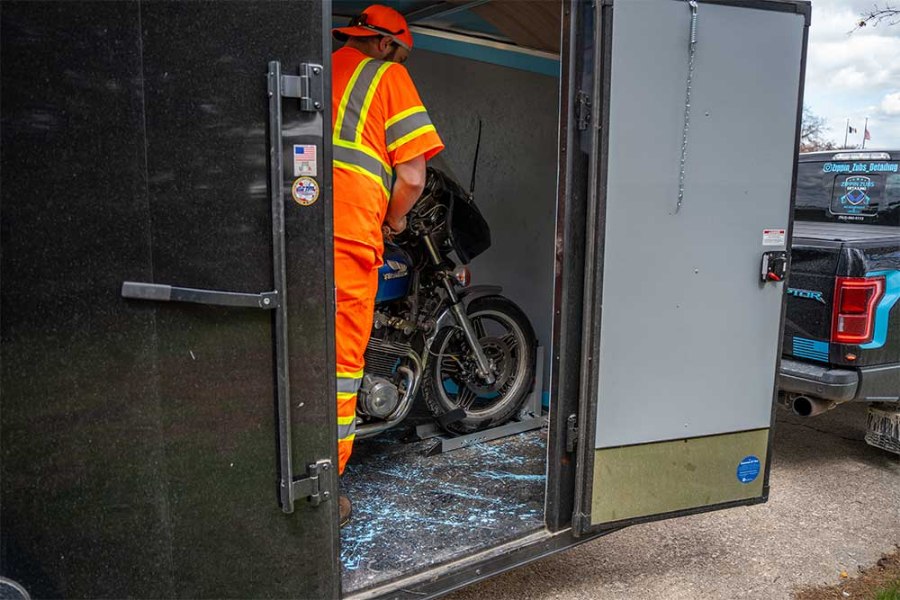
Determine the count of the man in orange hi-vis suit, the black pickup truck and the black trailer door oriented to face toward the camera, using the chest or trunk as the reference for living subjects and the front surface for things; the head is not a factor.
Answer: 1

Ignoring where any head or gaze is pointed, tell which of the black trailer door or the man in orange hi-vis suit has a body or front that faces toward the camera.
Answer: the black trailer door

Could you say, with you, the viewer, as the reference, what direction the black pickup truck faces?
facing away from the viewer and to the right of the viewer

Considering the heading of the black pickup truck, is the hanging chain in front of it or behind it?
behind

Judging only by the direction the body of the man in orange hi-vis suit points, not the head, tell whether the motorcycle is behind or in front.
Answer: in front

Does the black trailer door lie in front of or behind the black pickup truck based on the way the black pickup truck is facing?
behind

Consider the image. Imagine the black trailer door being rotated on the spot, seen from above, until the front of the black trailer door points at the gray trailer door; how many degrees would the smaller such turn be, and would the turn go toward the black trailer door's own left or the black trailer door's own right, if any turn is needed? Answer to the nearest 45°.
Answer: approximately 90° to the black trailer door's own left

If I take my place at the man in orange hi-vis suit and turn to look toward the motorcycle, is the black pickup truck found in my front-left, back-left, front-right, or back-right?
front-right

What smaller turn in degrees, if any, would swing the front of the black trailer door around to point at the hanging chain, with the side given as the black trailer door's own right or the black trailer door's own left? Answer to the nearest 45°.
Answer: approximately 90° to the black trailer door's own left

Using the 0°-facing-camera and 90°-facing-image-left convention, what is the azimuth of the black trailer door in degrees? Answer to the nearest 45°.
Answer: approximately 0°

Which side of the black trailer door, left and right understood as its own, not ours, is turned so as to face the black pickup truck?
left

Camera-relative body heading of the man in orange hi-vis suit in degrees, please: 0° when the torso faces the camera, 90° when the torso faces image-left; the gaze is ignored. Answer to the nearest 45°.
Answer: approximately 225°
